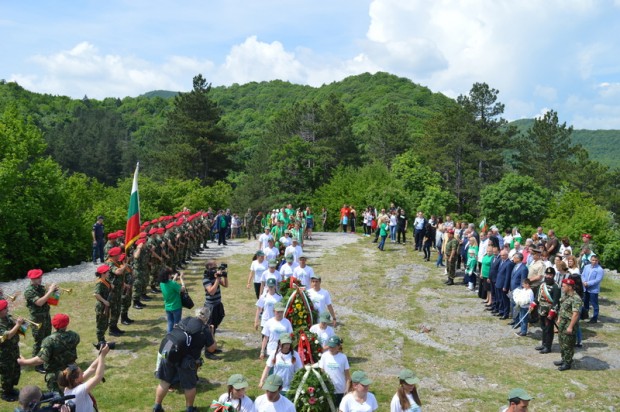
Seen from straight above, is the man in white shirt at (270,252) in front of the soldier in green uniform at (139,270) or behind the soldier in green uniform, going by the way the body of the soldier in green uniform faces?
in front

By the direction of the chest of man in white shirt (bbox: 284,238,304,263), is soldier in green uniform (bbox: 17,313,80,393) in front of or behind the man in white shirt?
in front

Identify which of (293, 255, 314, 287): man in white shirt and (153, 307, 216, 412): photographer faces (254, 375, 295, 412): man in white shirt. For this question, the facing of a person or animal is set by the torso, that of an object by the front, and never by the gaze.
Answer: (293, 255, 314, 287): man in white shirt

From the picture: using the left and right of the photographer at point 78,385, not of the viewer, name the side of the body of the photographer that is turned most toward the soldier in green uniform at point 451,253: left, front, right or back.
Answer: front

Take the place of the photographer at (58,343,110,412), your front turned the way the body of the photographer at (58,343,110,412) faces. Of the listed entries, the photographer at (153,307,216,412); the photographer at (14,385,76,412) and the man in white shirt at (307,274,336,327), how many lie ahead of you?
2

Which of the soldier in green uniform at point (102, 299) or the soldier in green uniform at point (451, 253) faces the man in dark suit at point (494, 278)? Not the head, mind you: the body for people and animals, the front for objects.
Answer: the soldier in green uniform at point (102, 299)

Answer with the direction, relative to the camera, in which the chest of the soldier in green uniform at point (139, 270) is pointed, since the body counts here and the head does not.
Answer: to the viewer's right

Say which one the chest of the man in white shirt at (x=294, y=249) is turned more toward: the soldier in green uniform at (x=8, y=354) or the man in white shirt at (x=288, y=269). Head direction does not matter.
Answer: the man in white shirt

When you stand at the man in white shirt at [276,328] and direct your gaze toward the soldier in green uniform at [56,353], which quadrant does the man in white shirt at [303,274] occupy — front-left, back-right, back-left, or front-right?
back-right

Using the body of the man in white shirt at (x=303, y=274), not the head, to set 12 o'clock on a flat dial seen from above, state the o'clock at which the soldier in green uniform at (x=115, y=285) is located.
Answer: The soldier in green uniform is roughly at 3 o'clock from the man in white shirt.

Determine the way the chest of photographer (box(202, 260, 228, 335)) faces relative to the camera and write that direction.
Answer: to the viewer's right

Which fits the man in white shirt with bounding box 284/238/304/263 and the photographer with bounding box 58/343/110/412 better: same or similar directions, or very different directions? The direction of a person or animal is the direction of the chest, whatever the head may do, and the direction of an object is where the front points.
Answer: very different directions

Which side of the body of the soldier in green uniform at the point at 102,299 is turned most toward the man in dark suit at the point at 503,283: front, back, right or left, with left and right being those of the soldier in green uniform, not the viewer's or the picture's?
front

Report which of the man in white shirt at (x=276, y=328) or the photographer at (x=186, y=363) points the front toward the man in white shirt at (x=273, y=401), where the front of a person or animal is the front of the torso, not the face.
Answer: the man in white shirt at (x=276, y=328)

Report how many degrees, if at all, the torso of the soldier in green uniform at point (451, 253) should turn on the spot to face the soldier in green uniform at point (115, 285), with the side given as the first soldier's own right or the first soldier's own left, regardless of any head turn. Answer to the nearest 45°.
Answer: approximately 45° to the first soldier's own left

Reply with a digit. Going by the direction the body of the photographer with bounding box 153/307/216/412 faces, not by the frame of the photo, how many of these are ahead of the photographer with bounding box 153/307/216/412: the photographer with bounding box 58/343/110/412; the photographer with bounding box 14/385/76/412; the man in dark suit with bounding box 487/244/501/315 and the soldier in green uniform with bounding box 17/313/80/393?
1

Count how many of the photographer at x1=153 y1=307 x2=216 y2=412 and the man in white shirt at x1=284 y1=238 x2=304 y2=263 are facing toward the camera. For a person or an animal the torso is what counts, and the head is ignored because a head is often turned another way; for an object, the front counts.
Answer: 1
